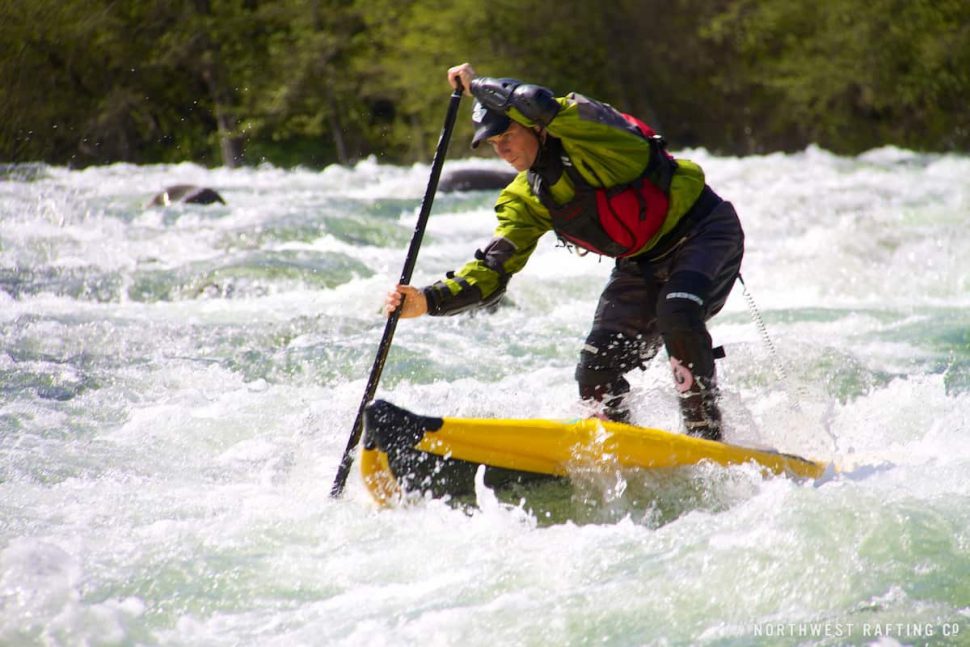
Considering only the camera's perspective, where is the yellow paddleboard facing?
facing to the left of the viewer
